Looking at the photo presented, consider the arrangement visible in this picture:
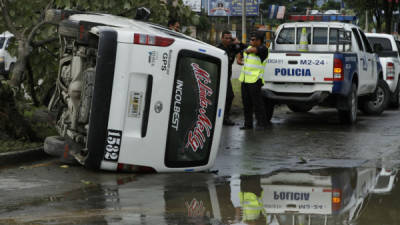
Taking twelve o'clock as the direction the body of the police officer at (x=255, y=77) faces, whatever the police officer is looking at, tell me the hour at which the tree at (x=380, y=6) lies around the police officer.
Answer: The tree is roughly at 5 o'clock from the police officer.

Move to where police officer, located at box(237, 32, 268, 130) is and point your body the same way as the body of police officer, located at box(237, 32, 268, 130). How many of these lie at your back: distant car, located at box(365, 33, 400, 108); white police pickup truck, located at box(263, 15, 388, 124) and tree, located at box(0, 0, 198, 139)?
2

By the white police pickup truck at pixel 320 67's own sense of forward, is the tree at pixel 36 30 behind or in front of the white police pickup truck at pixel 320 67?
behind

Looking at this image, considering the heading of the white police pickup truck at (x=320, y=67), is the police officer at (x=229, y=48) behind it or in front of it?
behind

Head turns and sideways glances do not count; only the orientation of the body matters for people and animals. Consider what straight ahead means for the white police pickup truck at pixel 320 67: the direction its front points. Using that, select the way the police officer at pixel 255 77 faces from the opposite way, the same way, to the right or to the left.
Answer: the opposite way

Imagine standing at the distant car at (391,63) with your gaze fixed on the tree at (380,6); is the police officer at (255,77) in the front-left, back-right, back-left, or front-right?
back-left

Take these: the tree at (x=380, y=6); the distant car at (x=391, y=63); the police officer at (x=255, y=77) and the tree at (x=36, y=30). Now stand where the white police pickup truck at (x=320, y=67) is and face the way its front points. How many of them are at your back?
2

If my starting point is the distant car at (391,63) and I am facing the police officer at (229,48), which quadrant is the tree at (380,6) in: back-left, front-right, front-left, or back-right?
back-right

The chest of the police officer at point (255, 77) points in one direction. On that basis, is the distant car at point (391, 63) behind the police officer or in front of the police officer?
behind
